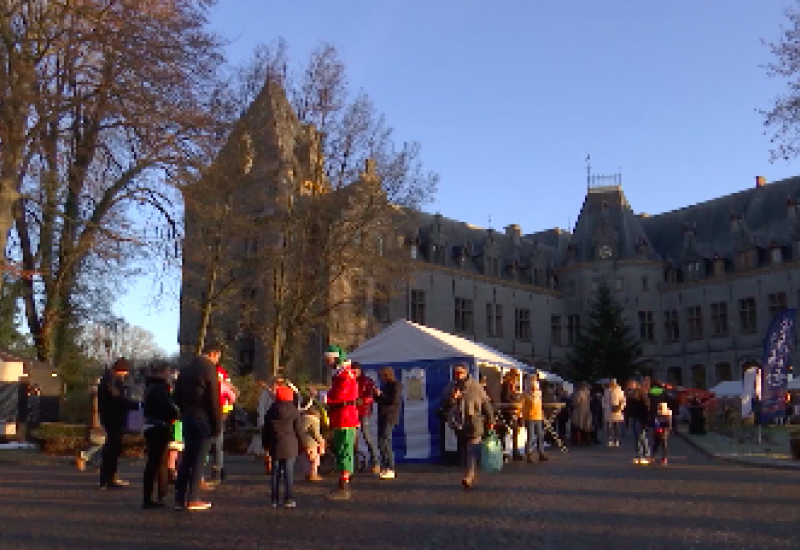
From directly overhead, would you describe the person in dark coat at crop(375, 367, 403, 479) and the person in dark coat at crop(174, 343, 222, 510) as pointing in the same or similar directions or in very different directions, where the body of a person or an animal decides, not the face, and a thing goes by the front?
very different directions

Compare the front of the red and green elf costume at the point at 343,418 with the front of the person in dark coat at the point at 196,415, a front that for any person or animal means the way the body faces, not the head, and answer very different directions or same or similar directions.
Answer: very different directions

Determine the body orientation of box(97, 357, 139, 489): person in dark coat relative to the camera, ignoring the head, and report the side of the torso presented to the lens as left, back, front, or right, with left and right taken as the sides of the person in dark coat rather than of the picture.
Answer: right

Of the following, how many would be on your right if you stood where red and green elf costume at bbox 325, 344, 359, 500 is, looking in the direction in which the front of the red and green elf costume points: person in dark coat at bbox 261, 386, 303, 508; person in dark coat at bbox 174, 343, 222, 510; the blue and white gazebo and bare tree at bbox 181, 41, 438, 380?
2

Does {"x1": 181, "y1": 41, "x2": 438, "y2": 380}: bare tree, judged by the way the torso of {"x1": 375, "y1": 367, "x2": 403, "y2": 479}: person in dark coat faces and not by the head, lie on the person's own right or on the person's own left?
on the person's own right

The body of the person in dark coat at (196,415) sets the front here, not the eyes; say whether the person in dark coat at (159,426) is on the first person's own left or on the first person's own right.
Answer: on the first person's own left
